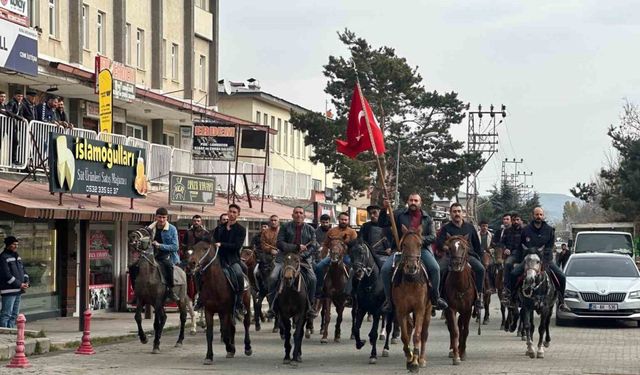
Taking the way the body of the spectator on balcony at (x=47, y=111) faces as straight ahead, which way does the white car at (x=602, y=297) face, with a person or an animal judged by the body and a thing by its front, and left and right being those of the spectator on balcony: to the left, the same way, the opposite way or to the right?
to the right

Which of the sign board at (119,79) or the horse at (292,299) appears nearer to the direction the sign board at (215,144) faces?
the horse

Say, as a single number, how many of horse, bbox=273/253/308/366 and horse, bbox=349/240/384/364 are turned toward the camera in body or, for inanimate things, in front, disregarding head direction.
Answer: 2
